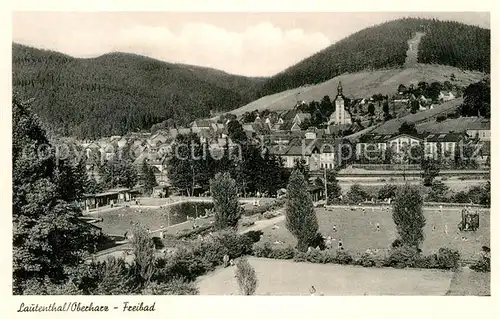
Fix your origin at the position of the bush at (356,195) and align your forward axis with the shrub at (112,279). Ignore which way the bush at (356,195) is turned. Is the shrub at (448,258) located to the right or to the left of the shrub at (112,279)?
left

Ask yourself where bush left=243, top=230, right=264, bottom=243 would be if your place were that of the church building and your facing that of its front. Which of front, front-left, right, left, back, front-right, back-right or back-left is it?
front-right

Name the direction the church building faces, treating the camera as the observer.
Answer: facing the viewer

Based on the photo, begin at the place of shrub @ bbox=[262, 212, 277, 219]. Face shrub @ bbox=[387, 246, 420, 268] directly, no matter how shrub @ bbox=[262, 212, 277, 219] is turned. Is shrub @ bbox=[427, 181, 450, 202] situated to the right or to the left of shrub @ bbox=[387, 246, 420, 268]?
left

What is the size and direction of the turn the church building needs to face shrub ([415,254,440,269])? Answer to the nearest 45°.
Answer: approximately 45° to its left

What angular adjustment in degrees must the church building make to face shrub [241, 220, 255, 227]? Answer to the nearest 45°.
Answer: approximately 45° to its right

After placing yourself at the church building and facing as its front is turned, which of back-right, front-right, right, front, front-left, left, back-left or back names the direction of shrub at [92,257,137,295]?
front-right

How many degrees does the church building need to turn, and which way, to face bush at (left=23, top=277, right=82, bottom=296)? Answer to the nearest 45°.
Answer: approximately 45° to its right

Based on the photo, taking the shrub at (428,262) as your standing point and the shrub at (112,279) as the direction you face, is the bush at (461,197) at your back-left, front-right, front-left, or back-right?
back-right

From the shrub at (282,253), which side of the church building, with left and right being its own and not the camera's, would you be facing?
front

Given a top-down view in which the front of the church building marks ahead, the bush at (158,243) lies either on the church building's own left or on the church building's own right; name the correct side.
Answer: on the church building's own right
